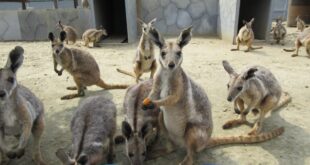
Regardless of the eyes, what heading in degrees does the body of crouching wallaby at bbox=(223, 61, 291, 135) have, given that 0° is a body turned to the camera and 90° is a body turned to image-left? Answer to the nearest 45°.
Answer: approximately 45°

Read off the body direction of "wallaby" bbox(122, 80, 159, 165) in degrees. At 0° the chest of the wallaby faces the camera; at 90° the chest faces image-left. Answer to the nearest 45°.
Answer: approximately 0°

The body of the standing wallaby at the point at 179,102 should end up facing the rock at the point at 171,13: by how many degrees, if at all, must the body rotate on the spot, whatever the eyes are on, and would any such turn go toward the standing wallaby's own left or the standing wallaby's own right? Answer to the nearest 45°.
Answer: approximately 135° to the standing wallaby's own right

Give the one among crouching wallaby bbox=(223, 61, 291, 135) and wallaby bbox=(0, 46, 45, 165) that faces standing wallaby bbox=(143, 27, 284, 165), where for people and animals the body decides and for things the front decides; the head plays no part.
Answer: the crouching wallaby

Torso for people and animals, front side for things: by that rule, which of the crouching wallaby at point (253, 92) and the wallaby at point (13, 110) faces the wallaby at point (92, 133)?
the crouching wallaby

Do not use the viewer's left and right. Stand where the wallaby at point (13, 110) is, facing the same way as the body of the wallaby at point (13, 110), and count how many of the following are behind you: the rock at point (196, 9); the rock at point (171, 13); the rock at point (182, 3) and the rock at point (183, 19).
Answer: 4

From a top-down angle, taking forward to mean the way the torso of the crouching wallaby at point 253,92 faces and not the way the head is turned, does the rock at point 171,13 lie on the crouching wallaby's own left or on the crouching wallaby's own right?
on the crouching wallaby's own right

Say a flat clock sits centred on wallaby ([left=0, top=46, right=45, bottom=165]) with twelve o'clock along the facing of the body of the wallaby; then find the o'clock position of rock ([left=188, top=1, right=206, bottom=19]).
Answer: The rock is roughly at 6 o'clock from the wallaby.

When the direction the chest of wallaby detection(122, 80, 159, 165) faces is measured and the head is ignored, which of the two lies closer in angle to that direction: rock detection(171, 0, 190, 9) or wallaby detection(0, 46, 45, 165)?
the wallaby
